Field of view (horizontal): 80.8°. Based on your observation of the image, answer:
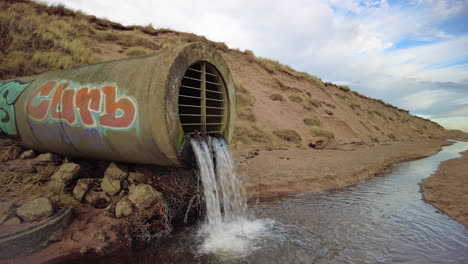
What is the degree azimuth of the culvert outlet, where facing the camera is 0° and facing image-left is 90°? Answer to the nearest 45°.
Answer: approximately 315°

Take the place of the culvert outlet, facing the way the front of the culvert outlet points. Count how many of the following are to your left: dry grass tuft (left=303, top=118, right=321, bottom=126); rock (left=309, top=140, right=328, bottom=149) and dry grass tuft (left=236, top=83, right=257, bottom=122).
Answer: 3

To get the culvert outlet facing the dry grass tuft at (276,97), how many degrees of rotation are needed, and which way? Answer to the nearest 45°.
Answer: approximately 90° to its left

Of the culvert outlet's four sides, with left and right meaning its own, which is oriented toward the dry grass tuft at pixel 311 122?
left
